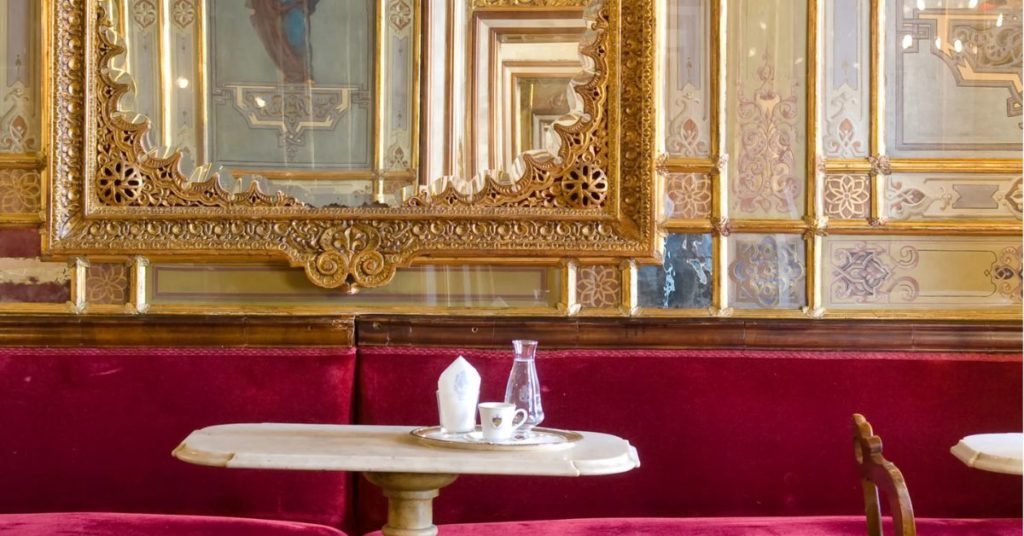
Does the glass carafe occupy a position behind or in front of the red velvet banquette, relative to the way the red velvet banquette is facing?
in front

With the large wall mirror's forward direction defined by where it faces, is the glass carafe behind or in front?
in front

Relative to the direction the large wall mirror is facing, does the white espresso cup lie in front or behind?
in front

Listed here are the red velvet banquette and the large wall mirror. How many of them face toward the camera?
2

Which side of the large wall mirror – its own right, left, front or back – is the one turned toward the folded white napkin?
front

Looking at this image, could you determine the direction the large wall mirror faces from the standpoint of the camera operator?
facing the viewer

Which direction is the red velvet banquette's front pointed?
toward the camera

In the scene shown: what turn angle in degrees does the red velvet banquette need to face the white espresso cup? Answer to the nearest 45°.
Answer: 0° — it already faces it
